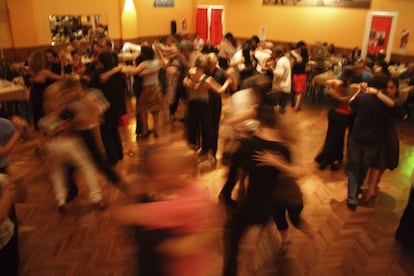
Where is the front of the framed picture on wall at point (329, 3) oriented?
toward the camera

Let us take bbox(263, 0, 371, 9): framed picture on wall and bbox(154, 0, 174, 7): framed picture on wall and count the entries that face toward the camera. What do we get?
2

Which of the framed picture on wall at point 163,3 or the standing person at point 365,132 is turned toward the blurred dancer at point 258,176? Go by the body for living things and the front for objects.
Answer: the framed picture on wall

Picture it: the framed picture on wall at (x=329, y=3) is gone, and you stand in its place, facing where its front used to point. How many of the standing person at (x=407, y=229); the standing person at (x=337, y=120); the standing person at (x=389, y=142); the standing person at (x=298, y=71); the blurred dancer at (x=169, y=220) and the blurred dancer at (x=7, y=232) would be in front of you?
6

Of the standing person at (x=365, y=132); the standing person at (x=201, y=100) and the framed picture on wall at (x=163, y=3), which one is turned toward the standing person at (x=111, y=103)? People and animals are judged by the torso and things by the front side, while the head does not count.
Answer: the framed picture on wall

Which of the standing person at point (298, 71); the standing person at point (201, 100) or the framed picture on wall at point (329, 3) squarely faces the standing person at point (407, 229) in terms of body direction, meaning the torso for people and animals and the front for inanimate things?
the framed picture on wall

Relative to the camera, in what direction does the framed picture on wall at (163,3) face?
facing the viewer

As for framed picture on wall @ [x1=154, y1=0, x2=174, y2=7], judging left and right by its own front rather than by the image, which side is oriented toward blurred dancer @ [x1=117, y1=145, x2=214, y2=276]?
front

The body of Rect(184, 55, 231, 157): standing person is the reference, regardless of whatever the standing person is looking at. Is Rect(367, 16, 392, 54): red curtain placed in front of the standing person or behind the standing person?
in front

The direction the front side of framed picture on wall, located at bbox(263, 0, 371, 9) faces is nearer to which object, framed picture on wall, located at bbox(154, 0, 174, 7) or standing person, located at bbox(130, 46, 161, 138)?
the standing person

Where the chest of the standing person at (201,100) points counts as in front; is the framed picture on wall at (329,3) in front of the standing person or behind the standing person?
in front

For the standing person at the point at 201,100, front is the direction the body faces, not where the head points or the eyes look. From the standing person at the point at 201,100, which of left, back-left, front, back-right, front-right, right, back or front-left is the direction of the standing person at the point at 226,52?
front
